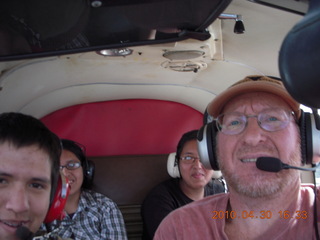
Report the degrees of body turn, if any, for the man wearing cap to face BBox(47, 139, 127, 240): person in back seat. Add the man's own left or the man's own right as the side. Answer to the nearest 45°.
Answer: approximately 135° to the man's own right

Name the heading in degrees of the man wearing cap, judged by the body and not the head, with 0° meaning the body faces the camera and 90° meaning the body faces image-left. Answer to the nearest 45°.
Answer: approximately 0°

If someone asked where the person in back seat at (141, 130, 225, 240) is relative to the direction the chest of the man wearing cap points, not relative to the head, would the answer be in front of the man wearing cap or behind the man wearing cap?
behind

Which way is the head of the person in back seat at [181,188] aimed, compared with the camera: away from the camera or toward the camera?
toward the camera

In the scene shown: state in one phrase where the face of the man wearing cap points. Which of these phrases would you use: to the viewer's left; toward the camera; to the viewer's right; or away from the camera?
toward the camera
